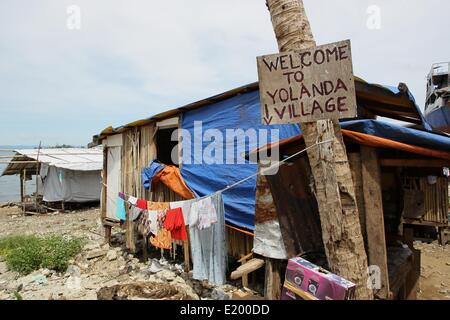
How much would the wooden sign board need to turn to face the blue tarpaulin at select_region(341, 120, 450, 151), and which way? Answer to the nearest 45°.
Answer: approximately 135° to its left

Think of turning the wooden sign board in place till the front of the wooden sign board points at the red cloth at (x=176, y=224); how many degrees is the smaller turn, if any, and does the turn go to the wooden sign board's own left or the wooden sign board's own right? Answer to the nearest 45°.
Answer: approximately 135° to the wooden sign board's own right

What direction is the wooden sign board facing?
toward the camera

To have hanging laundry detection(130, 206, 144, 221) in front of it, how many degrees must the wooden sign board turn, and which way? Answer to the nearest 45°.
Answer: approximately 135° to its right

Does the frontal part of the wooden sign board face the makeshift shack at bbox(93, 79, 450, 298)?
no

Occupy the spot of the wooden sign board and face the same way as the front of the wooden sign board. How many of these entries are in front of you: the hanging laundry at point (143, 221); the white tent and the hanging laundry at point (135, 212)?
0

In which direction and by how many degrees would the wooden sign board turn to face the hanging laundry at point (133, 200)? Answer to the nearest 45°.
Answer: approximately 135° to its right

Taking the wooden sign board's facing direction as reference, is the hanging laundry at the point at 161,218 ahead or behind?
behind

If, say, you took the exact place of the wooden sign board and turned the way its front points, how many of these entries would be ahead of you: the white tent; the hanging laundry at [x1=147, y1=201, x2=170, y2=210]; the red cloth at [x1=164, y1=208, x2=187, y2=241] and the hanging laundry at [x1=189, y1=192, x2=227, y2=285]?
0

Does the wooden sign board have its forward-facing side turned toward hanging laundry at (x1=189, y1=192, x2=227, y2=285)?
no

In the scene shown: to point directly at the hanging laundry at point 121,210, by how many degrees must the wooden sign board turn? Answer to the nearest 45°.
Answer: approximately 135° to its right

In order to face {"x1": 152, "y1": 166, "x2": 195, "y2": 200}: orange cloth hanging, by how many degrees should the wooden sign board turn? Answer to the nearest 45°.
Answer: approximately 135° to its right

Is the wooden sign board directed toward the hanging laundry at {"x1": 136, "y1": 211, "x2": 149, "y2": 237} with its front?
no

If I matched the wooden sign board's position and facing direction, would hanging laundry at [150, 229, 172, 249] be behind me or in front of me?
behind

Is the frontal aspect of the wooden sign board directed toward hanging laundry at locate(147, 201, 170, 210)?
no
